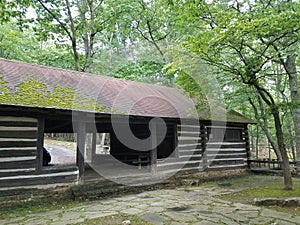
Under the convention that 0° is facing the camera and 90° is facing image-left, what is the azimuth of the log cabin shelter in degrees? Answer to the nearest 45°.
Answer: approximately 315°
